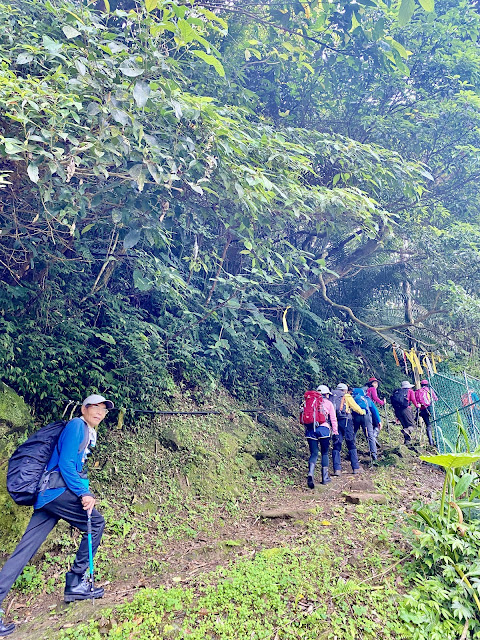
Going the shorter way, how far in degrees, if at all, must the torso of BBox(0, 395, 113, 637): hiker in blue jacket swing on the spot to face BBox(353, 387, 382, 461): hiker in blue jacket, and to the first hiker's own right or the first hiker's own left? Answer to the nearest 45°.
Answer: approximately 45° to the first hiker's own left

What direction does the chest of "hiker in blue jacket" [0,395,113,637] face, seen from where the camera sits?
to the viewer's right

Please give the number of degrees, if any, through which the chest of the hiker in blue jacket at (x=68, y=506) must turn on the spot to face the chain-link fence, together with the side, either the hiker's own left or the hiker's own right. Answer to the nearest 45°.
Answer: approximately 45° to the hiker's own left
